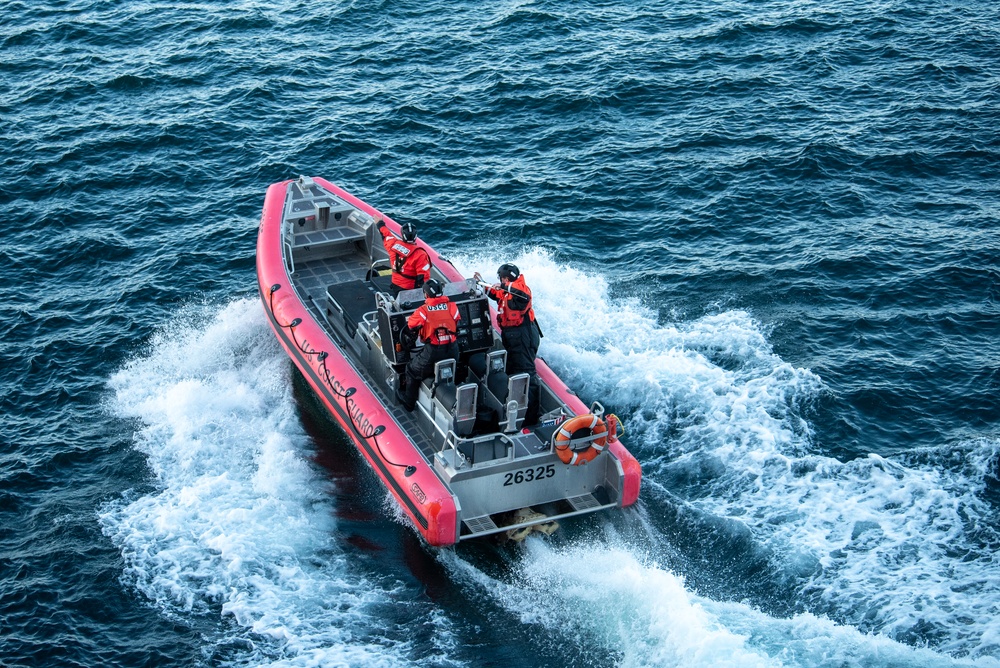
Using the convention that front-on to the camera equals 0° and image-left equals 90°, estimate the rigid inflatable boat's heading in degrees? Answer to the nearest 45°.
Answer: approximately 135°

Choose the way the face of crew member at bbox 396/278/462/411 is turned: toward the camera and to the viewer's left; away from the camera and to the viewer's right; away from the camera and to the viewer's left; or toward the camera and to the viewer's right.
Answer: away from the camera and to the viewer's left
